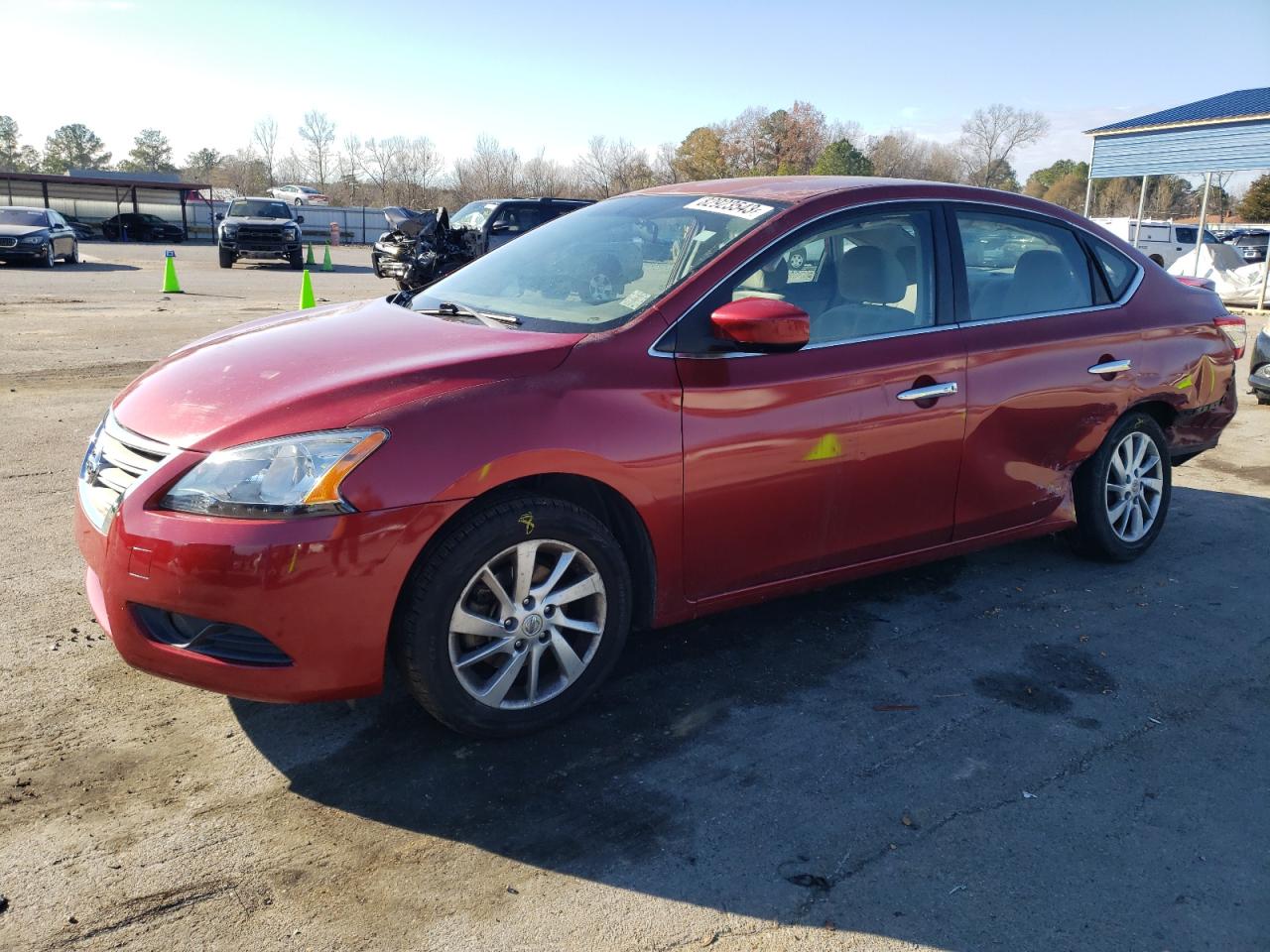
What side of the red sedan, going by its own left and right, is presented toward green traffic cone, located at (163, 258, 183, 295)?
right

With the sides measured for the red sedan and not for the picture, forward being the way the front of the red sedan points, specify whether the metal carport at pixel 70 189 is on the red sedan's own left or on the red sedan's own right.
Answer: on the red sedan's own right

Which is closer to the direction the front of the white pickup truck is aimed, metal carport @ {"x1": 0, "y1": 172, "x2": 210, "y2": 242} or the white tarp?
the white tarp

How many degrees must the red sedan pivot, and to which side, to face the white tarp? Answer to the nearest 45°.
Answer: approximately 180°

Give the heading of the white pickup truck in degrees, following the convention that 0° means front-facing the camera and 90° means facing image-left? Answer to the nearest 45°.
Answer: approximately 270°

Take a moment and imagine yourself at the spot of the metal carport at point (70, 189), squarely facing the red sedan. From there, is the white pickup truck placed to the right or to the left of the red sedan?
left

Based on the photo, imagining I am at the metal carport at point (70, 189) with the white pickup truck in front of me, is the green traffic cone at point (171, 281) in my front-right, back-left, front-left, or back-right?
front-right

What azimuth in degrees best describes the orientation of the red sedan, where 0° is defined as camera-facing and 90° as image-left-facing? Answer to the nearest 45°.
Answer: approximately 45°

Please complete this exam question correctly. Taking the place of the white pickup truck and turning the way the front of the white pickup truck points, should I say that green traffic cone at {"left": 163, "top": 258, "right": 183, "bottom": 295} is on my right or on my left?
on my right

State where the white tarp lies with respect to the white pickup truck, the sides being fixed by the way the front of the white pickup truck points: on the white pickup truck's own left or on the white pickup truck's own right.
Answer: on the white pickup truck's own right

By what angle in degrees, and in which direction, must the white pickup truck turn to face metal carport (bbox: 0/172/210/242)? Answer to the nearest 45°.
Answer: approximately 180°

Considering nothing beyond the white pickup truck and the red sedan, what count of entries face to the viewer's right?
1

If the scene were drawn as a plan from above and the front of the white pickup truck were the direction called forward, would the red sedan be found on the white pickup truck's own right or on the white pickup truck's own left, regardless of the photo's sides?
on the white pickup truck's own right

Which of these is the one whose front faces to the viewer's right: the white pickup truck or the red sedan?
the white pickup truck
